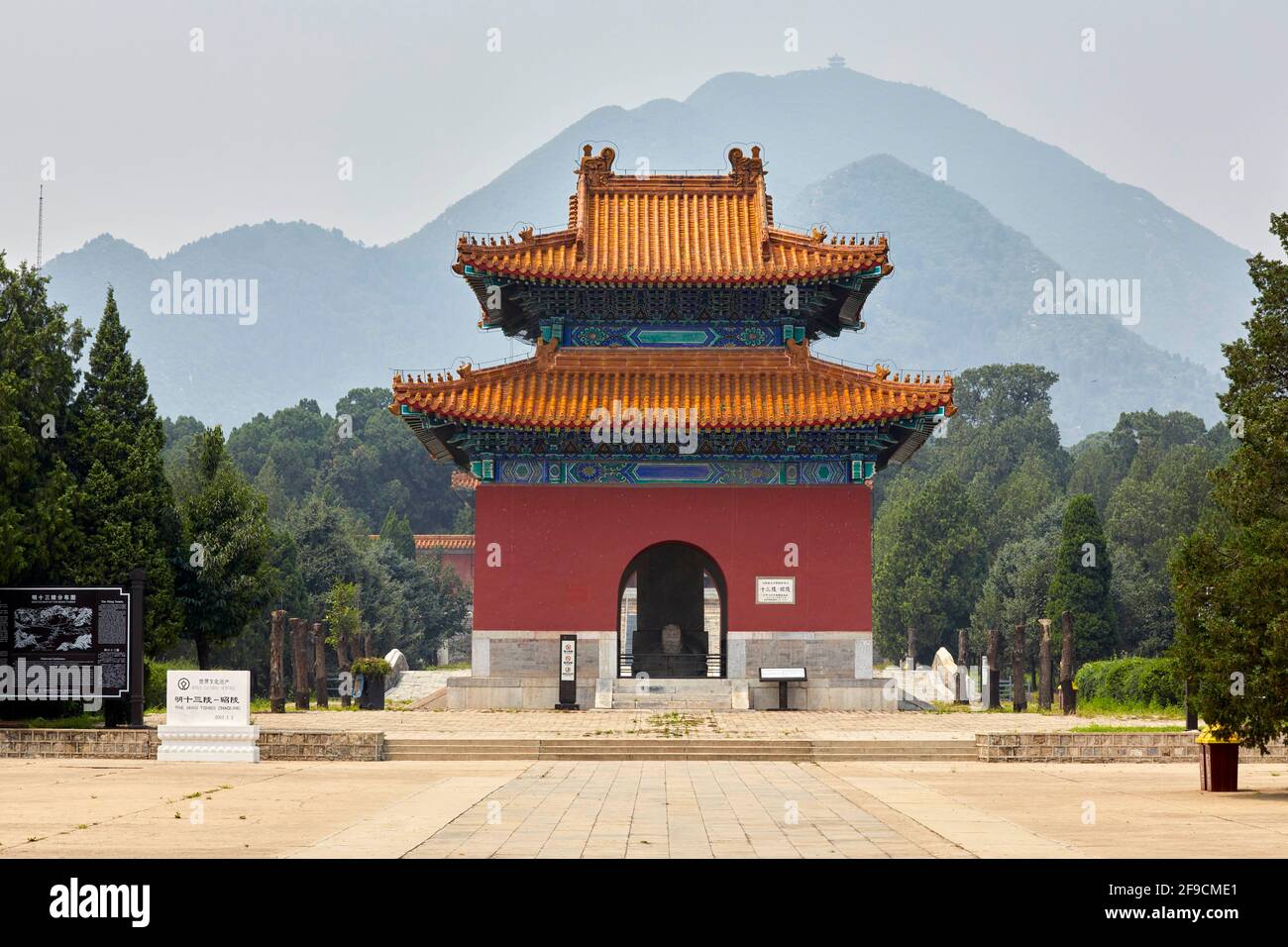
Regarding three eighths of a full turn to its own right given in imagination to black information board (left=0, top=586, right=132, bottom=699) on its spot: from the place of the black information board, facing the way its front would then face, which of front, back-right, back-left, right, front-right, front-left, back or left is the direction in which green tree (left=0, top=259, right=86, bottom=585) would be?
front-right

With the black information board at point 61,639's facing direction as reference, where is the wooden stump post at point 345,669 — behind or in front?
behind

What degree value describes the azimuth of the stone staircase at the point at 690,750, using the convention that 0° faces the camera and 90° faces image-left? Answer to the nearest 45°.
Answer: approximately 0°

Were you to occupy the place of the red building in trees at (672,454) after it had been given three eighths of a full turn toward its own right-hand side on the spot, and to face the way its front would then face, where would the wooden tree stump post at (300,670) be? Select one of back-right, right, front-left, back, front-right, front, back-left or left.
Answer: front-left

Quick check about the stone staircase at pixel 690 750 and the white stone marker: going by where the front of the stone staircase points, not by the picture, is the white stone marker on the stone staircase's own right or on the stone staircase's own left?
on the stone staircase's own right

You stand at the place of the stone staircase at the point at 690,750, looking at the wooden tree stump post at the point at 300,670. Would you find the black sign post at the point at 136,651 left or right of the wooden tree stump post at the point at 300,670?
left

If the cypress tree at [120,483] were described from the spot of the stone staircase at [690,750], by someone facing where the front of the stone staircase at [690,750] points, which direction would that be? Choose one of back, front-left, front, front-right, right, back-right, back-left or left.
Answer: back-right

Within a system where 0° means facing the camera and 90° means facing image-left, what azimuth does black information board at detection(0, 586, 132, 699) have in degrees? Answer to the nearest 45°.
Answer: approximately 0°

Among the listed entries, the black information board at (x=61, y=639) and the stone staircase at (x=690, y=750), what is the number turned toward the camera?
2
